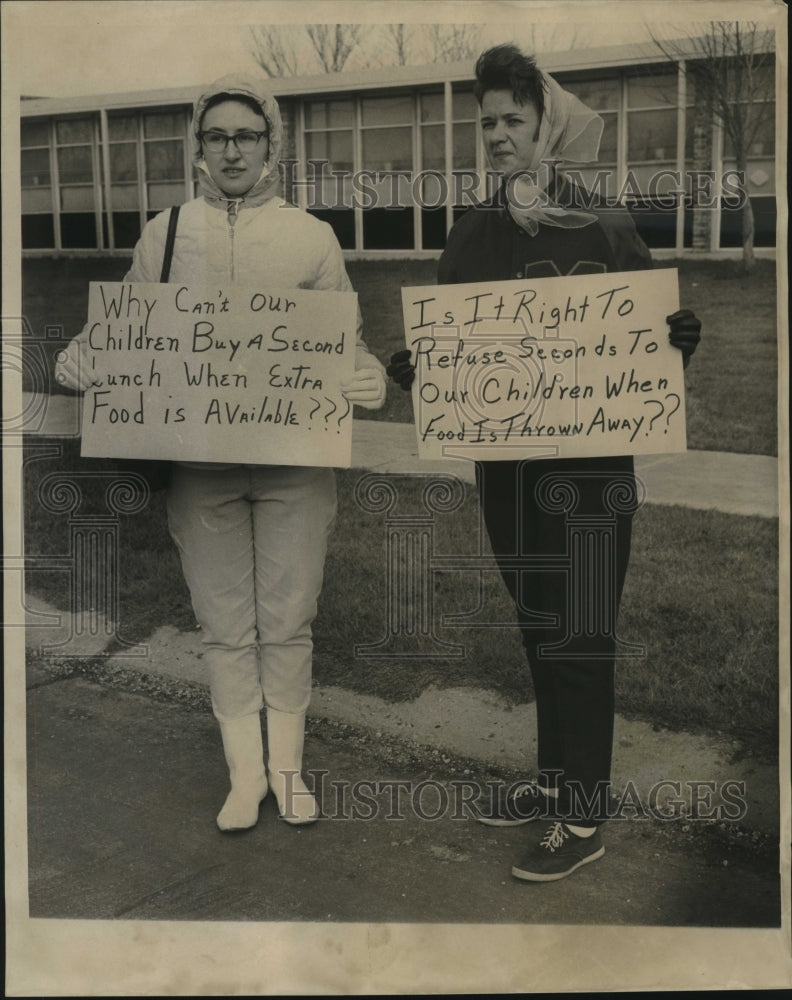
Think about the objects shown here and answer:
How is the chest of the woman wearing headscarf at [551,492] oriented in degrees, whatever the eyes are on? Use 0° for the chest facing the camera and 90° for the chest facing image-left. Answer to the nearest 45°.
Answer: approximately 45°

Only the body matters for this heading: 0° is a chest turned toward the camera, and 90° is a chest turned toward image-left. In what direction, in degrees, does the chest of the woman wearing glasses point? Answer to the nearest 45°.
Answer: approximately 0°

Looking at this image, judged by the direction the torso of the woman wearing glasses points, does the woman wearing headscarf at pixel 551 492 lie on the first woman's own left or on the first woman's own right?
on the first woman's own left
